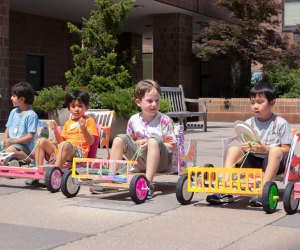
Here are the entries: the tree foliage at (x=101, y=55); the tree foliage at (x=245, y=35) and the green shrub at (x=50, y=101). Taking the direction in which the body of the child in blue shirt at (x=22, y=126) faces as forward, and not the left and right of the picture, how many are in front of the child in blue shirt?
0

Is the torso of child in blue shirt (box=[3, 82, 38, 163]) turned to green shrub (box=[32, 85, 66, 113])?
no

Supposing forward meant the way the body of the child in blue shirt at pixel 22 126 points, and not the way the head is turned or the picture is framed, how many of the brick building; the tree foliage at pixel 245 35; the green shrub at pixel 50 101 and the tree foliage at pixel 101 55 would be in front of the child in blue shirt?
0

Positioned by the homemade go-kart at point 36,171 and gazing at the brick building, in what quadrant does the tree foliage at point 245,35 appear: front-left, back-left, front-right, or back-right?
front-right

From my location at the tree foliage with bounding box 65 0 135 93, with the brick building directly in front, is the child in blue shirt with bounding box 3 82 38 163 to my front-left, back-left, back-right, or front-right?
back-left

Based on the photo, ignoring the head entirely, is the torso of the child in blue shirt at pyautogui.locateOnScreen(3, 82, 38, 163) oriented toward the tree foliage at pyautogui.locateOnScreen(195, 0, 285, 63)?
no

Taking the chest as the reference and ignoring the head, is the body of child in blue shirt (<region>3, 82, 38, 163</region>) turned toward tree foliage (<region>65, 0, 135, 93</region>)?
no

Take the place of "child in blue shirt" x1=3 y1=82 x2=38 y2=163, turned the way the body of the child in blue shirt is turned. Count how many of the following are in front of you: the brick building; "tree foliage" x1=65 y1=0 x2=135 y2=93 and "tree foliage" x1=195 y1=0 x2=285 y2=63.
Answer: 0
